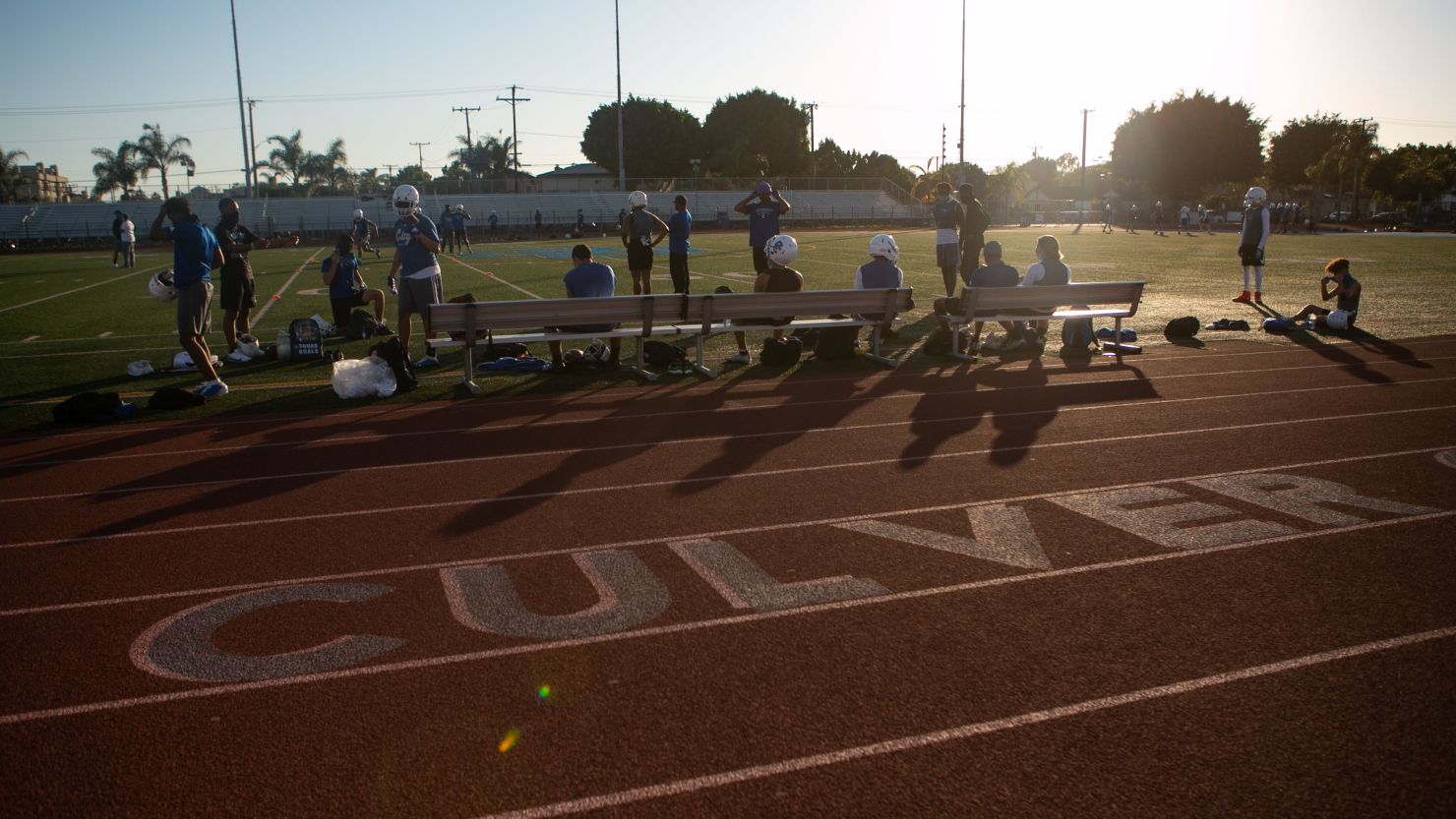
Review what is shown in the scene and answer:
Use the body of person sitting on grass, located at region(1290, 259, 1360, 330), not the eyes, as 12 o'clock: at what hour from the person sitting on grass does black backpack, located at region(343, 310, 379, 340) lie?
The black backpack is roughly at 11 o'clock from the person sitting on grass.

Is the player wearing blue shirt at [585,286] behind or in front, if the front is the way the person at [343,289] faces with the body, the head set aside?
in front

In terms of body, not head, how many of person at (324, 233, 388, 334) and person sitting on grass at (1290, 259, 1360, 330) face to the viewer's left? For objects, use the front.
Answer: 1

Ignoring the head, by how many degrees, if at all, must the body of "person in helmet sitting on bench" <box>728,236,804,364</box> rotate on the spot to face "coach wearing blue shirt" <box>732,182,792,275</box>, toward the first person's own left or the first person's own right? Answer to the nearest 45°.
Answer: approximately 45° to the first person's own right

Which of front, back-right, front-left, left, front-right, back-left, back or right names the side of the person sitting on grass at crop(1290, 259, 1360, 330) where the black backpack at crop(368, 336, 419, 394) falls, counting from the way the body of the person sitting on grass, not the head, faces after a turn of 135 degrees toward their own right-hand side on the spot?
back

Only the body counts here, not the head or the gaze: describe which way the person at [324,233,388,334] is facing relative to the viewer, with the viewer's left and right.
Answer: facing the viewer and to the right of the viewer

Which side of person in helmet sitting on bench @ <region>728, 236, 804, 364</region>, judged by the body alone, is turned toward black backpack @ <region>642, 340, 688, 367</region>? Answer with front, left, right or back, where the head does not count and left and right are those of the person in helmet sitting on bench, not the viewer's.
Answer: left

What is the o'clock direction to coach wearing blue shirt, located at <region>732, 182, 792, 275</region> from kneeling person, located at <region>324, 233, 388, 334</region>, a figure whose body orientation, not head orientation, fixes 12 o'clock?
The coach wearing blue shirt is roughly at 11 o'clock from the kneeling person.

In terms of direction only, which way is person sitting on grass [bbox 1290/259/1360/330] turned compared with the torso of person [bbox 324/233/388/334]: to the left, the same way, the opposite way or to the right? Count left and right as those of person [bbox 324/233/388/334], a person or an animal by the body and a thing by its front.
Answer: the opposite way

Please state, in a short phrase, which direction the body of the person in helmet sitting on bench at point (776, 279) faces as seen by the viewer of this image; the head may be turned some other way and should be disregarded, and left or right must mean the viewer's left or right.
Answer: facing away from the viewer and to the left of the viewer

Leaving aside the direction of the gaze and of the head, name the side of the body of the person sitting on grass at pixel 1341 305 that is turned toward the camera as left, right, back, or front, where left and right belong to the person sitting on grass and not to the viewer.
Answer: left

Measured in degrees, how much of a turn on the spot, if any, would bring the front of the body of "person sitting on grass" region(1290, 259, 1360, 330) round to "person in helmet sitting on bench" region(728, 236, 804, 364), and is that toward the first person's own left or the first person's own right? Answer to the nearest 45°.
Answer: approximately 45° to the first person's own left
